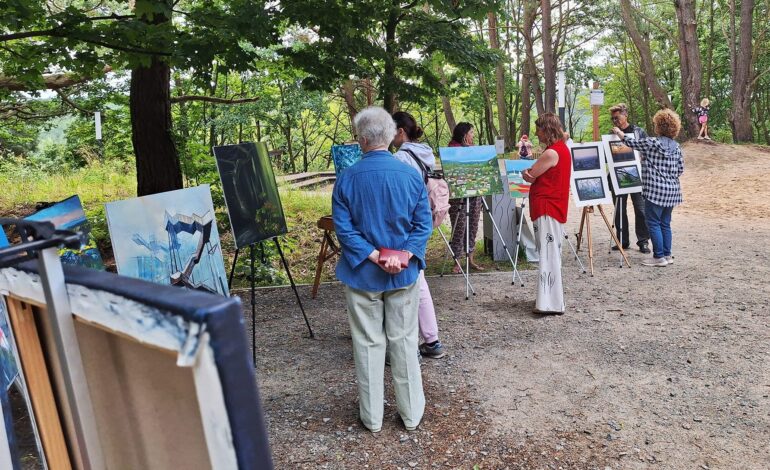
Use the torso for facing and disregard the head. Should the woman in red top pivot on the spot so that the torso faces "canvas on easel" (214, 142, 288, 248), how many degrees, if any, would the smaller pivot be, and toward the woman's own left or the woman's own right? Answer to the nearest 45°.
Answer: approximately 45° to the woman's own left

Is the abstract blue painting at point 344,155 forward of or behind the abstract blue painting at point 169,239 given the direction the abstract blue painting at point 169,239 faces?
behind

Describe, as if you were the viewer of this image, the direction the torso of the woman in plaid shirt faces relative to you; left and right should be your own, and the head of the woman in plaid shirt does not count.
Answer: facing away from the viewer and to the left of the viewer

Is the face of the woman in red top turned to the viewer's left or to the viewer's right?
to the viewer's left

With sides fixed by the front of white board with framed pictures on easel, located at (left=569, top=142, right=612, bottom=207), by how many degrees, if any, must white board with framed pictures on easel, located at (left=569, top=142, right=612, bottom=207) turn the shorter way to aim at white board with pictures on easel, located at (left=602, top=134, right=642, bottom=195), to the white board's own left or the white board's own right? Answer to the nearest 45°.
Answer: approximately 135° to the white board's own left

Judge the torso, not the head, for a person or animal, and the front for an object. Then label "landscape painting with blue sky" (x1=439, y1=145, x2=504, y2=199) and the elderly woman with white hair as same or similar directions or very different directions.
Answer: very different directions

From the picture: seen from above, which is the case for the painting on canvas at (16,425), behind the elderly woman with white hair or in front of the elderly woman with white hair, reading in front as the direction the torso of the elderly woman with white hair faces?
behind

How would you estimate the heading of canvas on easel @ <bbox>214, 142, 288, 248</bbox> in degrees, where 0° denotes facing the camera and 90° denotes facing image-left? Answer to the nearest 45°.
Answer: approximately 315°

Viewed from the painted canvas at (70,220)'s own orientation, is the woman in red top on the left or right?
on its left

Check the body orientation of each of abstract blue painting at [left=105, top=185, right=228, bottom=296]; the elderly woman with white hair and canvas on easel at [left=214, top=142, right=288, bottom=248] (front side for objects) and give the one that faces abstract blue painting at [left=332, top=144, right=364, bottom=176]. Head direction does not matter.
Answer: the elderly woman with white hair

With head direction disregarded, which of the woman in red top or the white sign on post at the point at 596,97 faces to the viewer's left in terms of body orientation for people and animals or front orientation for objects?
the woman in red top
